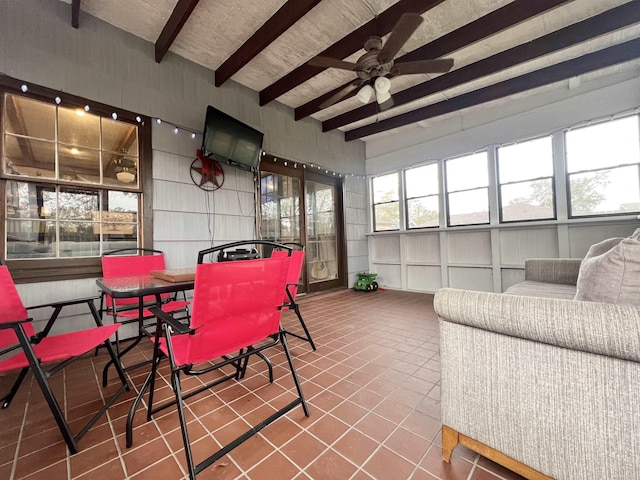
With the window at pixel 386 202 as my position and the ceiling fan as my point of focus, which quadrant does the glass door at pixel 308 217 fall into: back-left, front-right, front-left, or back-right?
front-right

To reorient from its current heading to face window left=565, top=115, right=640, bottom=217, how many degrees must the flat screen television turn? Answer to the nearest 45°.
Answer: approximately 45° to its left

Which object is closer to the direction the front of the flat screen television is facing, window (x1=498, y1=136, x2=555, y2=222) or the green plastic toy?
the window

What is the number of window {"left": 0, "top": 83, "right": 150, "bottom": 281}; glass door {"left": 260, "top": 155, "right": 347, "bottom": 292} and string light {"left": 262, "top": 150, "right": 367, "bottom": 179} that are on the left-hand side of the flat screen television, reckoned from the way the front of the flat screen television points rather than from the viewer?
2

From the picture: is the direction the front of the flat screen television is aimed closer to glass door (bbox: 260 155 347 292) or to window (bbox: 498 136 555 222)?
the window

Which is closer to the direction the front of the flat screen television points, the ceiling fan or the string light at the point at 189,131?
the ceiling fan

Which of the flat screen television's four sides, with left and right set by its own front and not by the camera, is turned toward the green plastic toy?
left

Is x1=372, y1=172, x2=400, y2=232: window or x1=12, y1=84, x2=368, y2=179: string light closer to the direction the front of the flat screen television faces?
the window

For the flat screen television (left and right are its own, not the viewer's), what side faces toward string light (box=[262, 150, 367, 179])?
left

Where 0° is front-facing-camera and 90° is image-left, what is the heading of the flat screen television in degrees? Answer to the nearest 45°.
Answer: approximately 315°

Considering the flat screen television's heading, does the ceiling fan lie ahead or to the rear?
ahead

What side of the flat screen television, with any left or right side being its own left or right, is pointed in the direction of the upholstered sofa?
front

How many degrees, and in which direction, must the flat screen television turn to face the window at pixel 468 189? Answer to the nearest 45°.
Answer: approximately 45° to its left

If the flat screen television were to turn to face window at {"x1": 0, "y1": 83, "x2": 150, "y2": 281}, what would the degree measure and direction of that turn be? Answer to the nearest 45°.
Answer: approximately 135° to its right

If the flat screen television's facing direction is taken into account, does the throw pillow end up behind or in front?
in front
